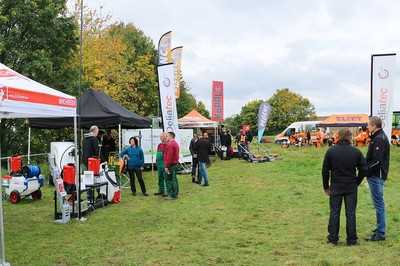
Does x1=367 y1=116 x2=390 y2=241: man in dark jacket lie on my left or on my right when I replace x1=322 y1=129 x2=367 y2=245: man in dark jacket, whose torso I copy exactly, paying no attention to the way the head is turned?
on my right

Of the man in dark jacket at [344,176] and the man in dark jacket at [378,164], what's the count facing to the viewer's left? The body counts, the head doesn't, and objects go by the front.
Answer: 1

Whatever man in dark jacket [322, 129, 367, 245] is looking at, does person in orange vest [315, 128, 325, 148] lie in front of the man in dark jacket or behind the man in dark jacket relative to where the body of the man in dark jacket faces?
in front

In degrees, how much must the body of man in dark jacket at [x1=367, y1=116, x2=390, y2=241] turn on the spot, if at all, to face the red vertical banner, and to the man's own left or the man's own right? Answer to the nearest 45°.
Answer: approximately 45° to the man's own right

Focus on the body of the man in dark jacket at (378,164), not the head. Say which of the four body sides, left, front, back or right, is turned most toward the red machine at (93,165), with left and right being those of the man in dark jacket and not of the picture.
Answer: front

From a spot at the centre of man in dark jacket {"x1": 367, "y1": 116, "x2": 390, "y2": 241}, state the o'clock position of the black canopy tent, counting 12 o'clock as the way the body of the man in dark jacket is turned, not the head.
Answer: The black canopy tent is roughly at 1 o'clock from the man in dark jacket.

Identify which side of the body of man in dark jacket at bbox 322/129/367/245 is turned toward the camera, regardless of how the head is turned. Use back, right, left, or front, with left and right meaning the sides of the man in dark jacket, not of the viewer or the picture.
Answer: back

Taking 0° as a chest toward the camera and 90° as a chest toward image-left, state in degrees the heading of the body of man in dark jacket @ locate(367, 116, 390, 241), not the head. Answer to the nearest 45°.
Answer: approximately 90°

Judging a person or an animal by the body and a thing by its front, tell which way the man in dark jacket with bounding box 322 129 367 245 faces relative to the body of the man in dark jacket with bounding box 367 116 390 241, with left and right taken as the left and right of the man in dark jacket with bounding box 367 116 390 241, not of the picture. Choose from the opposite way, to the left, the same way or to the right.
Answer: to the right

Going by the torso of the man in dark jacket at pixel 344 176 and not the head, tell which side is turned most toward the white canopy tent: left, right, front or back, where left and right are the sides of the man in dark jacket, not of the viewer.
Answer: left

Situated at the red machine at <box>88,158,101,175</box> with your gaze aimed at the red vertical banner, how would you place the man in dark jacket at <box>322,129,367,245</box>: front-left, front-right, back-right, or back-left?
back-right

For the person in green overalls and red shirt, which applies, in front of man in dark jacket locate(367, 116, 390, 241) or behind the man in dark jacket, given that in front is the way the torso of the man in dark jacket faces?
in front

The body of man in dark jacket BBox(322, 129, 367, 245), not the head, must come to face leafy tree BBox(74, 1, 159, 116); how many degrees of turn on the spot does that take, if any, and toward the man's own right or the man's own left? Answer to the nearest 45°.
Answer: approximately 45° to the man's own left
